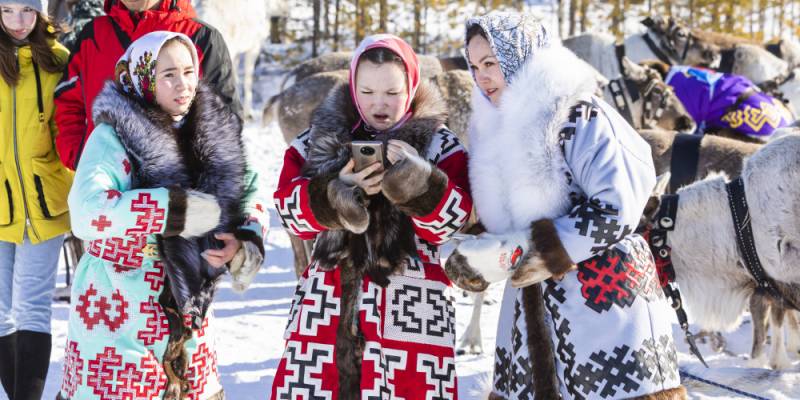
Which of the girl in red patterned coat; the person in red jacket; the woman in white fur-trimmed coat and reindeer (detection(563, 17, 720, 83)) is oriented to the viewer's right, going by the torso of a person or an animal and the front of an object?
the reindeer

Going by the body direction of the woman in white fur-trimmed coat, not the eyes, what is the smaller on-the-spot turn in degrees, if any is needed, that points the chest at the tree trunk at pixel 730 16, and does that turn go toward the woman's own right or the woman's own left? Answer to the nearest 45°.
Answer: approximately 135° to the woman's own right

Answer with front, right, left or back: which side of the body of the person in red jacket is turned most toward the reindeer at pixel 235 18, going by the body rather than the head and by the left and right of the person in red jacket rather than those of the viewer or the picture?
back

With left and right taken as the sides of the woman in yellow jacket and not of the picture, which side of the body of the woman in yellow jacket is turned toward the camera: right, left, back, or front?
front

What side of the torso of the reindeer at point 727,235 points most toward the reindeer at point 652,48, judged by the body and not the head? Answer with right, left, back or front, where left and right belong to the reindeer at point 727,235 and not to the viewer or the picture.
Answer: right

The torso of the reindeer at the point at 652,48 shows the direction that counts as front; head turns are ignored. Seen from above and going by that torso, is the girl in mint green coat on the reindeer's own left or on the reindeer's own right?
on the reindeer's own right

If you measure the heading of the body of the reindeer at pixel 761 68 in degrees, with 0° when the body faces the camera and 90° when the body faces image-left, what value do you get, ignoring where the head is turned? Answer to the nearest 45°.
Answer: approximately 90°

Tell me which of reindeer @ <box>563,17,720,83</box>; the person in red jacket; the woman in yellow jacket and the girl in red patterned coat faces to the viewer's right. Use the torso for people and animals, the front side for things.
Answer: the reindeer

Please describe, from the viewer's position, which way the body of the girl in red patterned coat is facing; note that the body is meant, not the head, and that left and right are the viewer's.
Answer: facing the viewer

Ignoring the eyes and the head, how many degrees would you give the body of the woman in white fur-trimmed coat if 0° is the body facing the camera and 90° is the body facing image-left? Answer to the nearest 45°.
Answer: approximately 45°

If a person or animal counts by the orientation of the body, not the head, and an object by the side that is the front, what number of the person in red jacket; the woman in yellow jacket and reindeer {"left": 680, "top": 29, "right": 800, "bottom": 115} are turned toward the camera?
2

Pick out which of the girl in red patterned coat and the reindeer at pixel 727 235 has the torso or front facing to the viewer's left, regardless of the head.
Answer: the reindeer

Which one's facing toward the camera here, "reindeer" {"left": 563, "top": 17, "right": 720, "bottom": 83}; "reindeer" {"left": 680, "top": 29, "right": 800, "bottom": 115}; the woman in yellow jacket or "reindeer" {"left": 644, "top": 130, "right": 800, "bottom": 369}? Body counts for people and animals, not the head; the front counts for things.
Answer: the woman in yellow jacket
